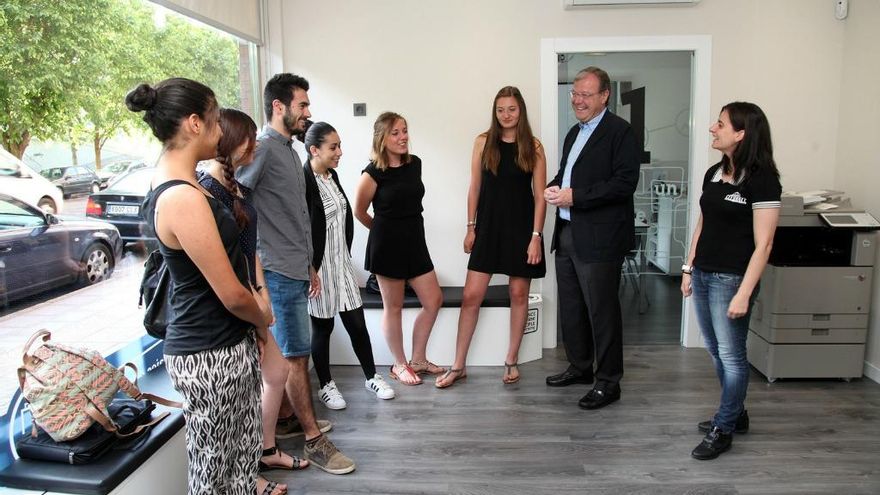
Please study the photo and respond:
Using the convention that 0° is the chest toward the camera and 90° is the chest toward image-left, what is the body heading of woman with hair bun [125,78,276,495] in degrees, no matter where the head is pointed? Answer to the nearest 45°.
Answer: approximately 270°

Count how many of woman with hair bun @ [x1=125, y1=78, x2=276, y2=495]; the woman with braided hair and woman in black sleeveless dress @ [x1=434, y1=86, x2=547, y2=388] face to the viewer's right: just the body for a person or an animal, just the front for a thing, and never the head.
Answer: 2

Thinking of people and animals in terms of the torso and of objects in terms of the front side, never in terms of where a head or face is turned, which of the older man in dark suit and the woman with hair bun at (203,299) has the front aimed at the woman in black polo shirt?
the woman with hair bun

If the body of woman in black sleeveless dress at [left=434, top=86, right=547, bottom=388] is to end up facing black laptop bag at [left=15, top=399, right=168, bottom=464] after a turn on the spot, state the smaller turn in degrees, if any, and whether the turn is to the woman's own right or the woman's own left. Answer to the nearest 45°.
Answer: approximately 45° to the woman's own right

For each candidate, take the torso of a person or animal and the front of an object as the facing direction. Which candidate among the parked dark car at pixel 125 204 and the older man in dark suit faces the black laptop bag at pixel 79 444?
the older man in dark suit

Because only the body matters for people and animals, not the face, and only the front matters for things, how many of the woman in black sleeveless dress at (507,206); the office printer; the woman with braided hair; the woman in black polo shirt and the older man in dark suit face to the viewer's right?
1

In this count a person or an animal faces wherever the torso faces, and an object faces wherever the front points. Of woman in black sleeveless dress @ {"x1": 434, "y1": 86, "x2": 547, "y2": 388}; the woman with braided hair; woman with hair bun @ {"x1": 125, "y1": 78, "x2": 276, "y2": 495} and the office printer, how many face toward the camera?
2

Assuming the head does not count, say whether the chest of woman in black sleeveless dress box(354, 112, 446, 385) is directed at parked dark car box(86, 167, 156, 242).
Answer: no

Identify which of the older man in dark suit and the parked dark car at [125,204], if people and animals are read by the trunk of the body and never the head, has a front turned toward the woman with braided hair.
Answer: the older man in dark suit

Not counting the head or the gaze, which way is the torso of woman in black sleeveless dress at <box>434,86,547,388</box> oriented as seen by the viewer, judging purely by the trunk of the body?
toward the camera

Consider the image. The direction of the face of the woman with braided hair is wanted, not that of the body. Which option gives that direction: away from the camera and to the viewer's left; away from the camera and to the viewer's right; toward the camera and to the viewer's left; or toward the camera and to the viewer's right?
away from the camera and to the viewer's right

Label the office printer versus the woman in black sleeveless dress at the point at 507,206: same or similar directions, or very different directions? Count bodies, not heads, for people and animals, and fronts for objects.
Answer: same or similar directions

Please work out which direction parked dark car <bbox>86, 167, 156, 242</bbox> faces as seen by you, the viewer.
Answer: facing away from the viewer and to the right of the viewer

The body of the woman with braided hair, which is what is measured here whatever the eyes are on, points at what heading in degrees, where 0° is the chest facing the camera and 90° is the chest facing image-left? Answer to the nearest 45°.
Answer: approximately 270°

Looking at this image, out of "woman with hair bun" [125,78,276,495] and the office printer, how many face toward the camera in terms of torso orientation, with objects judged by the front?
1

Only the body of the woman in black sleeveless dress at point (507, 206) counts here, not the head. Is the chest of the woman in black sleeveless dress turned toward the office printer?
no

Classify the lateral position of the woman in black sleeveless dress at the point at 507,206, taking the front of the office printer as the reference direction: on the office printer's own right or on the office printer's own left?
on the office printer's own right

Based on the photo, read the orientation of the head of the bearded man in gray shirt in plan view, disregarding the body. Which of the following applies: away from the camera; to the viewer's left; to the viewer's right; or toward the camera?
to the viewer's right

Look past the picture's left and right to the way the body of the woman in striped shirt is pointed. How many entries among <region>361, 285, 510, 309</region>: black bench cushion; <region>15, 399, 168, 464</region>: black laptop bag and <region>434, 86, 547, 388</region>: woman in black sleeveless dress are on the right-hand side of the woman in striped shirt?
1
